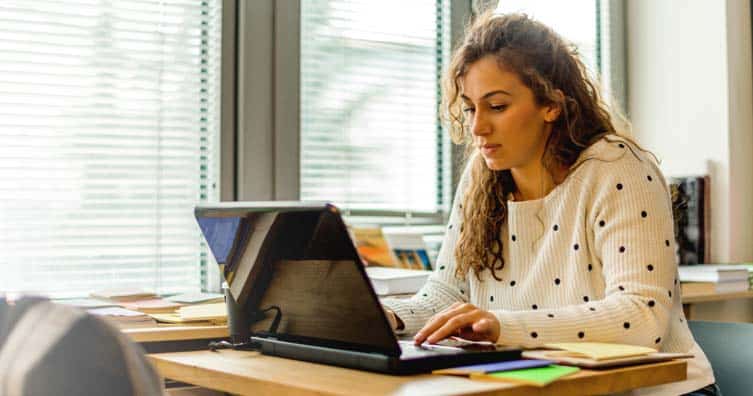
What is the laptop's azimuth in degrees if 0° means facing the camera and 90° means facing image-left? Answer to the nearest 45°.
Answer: approximately 225°

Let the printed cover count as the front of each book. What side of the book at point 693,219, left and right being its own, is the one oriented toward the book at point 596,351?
front

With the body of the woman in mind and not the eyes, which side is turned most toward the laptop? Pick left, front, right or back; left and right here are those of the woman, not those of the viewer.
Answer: front

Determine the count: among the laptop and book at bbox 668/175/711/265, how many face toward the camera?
1

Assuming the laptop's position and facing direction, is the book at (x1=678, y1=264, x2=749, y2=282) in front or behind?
in front

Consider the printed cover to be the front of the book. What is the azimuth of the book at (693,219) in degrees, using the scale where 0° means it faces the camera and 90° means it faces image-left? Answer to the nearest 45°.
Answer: approximately 0°

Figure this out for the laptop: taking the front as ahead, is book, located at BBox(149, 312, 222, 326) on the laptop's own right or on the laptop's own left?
on the laptop's own left

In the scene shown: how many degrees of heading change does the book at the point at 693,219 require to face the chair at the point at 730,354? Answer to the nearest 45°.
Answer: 0° — it already faces it

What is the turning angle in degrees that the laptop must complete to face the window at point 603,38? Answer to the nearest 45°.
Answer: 0° — it already faces it

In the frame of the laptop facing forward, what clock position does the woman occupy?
The woman is roughly at 12 o'clock from the laptop.

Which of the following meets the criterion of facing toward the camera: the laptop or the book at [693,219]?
the book

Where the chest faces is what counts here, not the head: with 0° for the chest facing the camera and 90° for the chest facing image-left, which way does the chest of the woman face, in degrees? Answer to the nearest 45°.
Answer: approximately 45°

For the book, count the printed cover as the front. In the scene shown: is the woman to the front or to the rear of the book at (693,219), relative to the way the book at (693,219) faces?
to the front

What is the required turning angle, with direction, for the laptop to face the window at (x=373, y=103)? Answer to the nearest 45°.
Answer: approximately 45° to its left

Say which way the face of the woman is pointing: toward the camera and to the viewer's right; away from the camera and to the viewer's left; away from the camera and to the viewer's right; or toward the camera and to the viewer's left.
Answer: toward the camera and to the viewer's left
